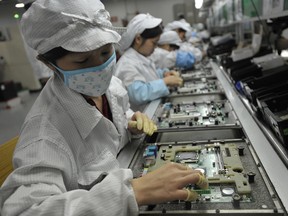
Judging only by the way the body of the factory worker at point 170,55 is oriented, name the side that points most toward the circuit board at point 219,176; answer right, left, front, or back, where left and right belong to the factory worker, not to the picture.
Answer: right

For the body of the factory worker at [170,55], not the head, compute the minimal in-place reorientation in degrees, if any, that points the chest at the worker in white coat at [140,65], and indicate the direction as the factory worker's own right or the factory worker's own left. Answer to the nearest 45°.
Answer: approximately 90° to the factory worker's own right

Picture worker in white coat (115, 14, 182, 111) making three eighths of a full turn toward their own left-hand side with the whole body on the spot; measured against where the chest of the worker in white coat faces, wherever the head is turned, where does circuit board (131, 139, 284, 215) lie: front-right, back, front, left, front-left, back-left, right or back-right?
back-left

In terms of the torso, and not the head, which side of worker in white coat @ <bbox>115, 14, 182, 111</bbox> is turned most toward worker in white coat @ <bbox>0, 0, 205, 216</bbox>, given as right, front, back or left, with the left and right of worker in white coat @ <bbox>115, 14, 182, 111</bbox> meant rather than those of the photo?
right

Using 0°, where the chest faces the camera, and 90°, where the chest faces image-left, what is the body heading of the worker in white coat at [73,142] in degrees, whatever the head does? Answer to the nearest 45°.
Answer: approximately 315°

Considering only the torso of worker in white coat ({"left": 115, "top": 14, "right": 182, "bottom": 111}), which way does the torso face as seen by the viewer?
to the viewer's right

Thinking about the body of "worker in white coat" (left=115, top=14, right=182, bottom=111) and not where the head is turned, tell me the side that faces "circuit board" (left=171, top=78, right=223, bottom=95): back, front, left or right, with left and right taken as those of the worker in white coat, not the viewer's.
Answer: front

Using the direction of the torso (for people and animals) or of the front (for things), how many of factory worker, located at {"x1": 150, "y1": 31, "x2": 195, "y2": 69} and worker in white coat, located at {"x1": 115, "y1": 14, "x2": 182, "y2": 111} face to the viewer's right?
2

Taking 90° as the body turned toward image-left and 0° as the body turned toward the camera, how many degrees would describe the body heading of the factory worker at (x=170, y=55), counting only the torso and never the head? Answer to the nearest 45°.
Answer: approximately 270°

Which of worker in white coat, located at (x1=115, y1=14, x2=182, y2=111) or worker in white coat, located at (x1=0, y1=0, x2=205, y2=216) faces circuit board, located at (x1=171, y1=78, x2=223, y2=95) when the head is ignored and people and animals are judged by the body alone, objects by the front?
worker in white coat, located at (x1=115, y1=14, x2=182, y2=111)

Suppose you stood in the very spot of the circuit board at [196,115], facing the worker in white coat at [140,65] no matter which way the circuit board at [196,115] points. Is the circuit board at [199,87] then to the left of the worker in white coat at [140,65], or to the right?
right
